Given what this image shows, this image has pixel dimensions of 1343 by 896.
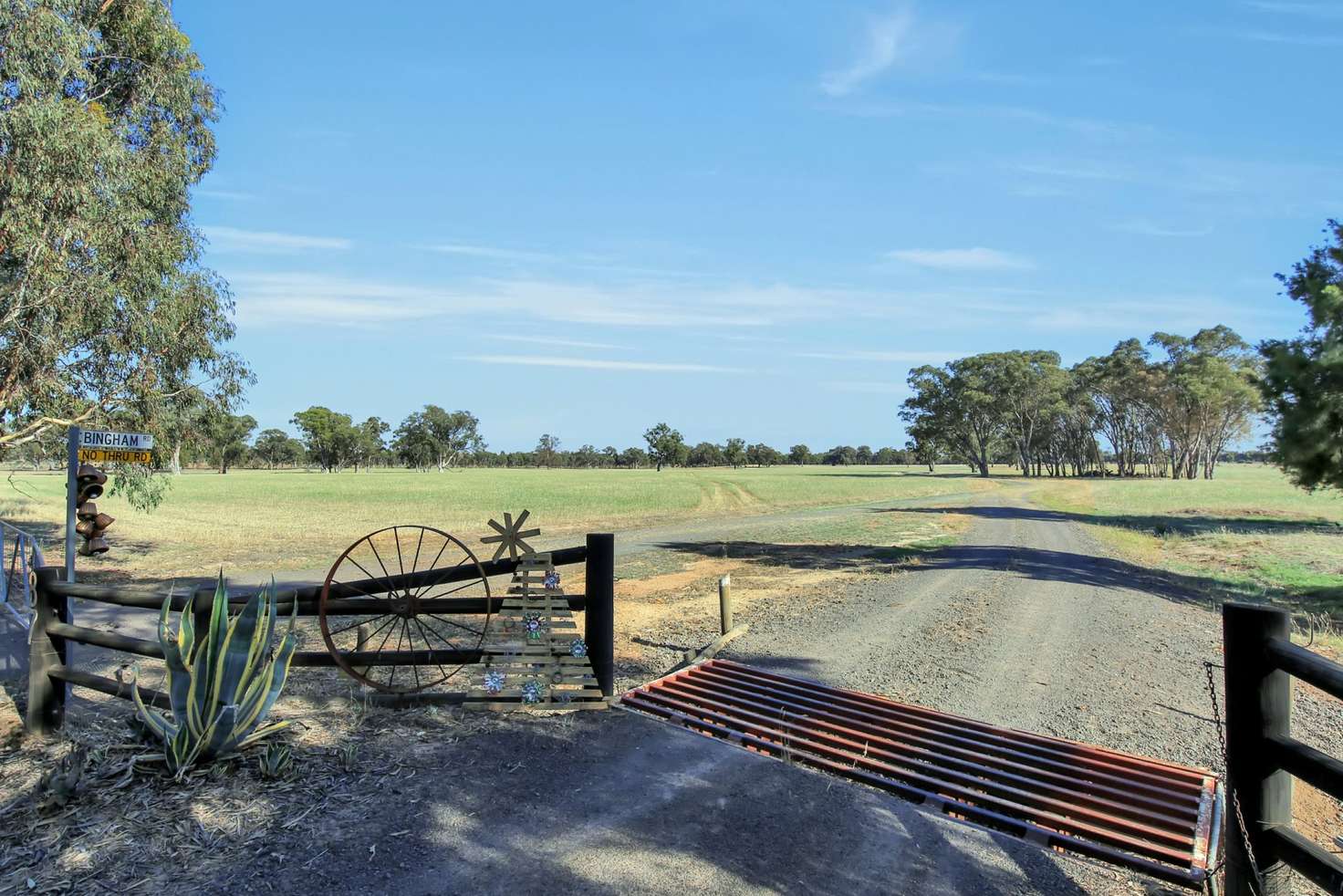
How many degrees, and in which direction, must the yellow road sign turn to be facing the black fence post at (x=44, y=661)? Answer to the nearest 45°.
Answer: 0° — it already faces it

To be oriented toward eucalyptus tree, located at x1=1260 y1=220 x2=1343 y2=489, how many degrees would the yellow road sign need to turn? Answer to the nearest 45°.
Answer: approximately 90° to its left

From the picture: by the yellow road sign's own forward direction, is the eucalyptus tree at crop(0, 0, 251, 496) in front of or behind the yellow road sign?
behind

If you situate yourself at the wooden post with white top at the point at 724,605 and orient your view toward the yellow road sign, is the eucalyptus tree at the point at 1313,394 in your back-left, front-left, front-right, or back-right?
back-right

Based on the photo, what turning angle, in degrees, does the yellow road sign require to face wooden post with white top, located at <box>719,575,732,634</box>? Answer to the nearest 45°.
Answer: approximately 45° to its left

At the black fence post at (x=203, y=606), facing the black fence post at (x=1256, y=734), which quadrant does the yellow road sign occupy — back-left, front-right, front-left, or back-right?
back-left

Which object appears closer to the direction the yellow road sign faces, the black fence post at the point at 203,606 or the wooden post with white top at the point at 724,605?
the black fence post

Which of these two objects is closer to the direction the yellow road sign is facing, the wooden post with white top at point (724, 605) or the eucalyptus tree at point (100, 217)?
the wooden post with white top

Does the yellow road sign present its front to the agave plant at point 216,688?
yes

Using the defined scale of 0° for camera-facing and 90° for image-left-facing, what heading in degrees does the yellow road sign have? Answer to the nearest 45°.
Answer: approximately 0°

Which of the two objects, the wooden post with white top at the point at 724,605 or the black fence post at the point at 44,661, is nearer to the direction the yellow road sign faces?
the black fence post
